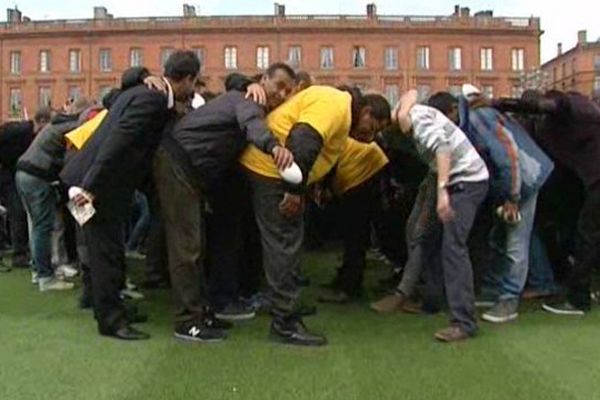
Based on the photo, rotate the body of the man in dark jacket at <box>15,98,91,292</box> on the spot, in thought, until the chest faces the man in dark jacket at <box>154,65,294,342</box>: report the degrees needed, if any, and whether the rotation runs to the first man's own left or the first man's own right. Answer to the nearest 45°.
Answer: approximately 90° to the first man's own right

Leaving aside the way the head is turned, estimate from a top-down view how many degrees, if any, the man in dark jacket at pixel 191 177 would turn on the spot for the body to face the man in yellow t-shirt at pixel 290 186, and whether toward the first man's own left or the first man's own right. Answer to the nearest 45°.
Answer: approximately 45° to the first man's own right

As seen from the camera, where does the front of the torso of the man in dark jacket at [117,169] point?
to the viewer's right

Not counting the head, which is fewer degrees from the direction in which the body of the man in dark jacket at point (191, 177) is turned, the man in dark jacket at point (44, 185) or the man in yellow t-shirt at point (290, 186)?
the man in yellow t-shirt

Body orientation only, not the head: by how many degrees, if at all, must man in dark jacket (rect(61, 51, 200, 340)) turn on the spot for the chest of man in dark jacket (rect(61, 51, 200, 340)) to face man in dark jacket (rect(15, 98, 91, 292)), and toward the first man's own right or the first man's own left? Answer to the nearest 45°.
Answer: approximately 90° to the first man's own left

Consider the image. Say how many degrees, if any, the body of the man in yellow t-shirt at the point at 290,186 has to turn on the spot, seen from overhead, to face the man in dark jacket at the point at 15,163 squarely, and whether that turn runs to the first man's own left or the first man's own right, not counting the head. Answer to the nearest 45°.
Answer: approximately 135° to the first man's own left

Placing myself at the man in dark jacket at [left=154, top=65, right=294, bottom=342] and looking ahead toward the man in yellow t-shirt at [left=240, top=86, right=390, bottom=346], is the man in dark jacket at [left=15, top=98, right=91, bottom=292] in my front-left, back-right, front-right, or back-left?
back-left

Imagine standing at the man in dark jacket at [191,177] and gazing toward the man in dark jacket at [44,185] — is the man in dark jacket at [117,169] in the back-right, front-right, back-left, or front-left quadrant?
front-left

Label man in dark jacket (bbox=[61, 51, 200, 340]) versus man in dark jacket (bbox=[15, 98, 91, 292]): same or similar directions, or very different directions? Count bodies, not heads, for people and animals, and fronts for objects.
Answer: same or similar directions

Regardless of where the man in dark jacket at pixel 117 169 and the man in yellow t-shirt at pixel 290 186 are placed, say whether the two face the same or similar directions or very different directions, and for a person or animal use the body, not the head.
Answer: same or similar directions
